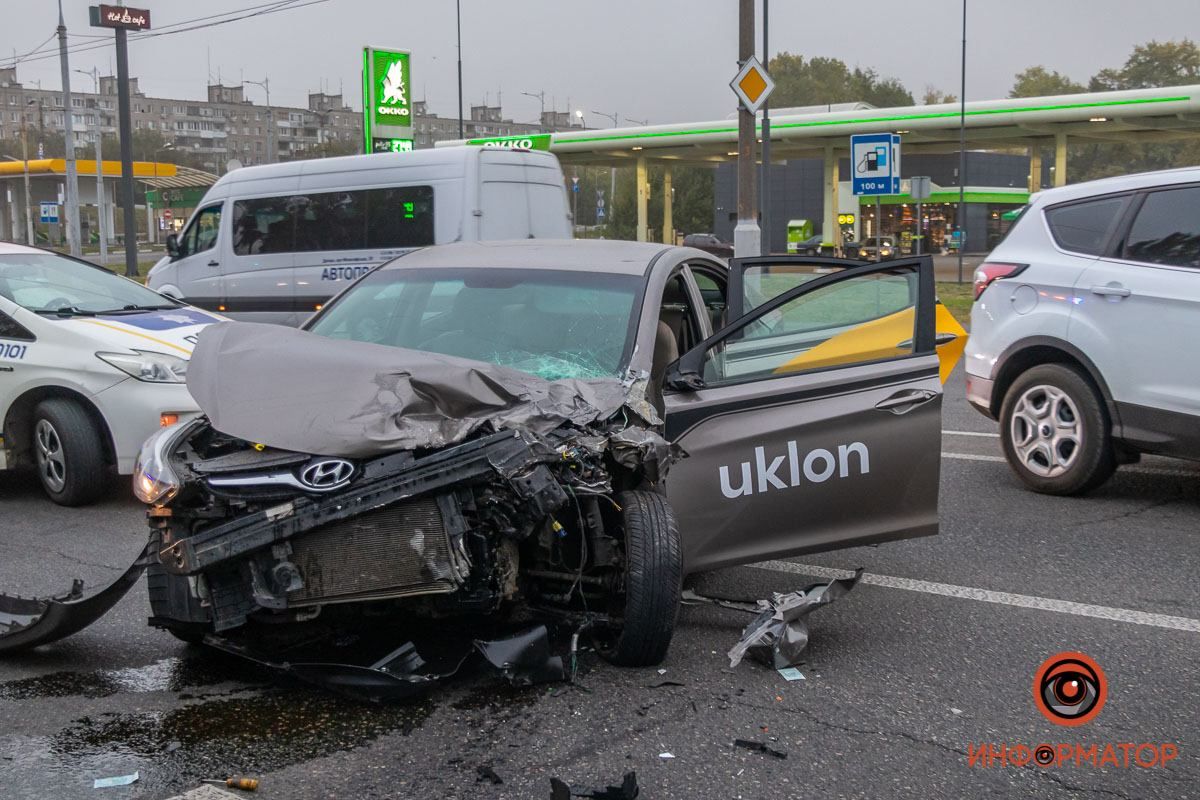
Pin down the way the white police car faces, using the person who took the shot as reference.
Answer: facing the viewer and to the right of the viewer

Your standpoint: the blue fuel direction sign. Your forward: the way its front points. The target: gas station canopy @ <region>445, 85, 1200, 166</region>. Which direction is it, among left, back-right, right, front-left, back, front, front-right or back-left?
back

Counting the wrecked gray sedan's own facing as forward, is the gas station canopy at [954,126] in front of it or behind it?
behind

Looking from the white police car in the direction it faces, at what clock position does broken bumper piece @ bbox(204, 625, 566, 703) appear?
The broken bumper piece is roughly at 1 o'clock from the white police car.

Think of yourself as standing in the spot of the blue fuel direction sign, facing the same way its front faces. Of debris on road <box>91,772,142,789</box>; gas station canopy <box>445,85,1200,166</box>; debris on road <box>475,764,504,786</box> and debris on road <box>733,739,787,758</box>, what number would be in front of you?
3

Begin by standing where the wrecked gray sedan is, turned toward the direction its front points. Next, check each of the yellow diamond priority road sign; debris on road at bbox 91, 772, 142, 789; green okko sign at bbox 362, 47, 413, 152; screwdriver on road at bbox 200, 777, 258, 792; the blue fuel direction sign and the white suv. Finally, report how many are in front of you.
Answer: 2

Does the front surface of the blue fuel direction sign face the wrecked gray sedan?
yes

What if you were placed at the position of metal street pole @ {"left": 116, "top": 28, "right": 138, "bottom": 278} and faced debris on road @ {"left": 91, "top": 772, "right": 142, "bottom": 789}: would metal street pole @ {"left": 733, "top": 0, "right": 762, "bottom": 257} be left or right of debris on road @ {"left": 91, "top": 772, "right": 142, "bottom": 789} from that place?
left

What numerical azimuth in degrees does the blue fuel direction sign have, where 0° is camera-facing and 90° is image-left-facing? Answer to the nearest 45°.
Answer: approximately 0°

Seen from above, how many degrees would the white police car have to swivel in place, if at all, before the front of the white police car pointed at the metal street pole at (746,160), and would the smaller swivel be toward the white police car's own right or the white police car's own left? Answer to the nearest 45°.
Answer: approximately 90° to the white police car's own left

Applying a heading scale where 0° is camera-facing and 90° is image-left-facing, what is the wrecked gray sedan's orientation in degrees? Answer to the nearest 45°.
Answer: approximately 45°

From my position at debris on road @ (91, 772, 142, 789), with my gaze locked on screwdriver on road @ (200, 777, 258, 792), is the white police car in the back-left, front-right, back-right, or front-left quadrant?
back-left
